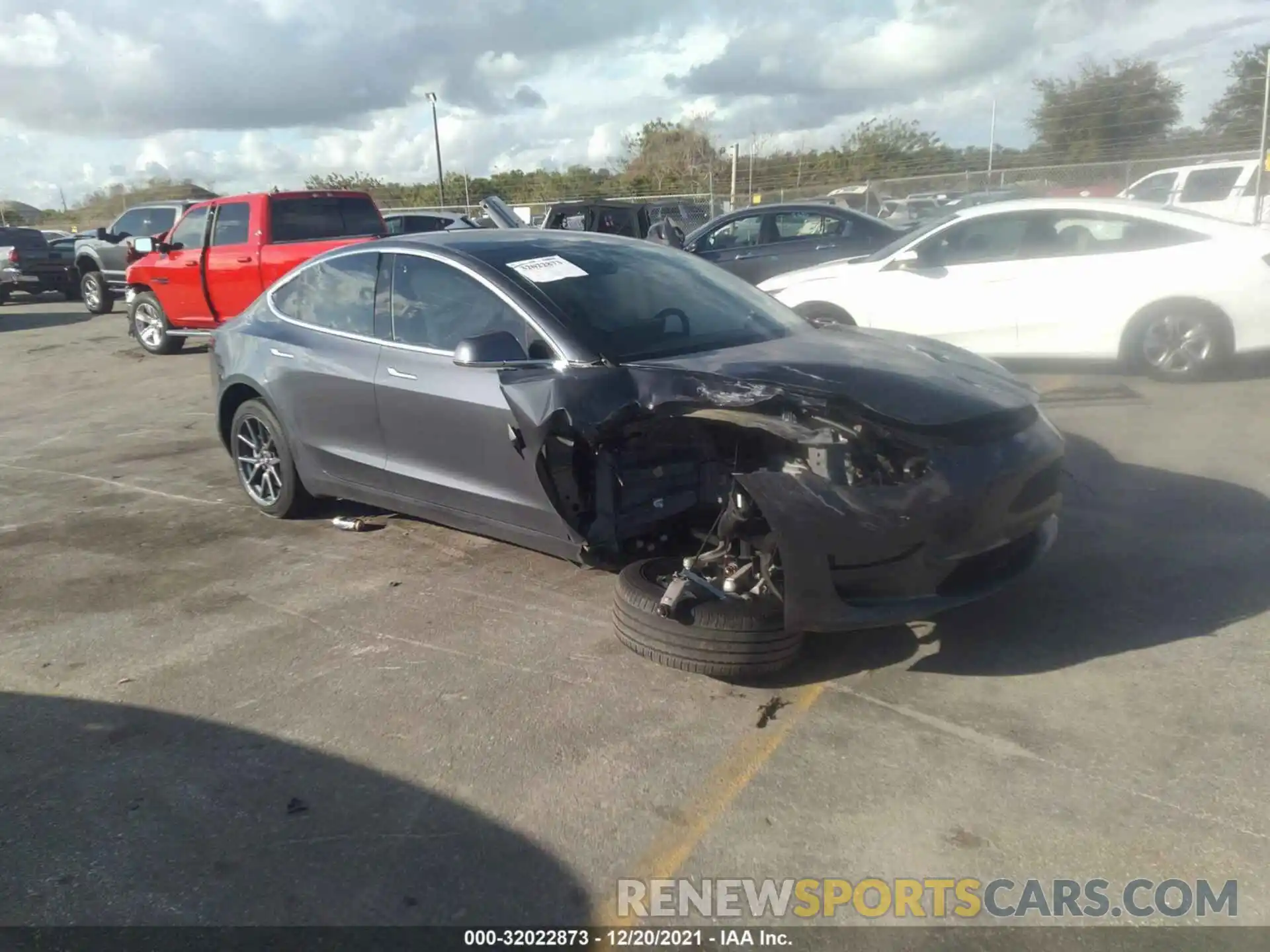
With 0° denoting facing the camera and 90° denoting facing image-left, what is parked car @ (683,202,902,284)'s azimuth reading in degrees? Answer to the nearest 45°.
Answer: approximately 90°

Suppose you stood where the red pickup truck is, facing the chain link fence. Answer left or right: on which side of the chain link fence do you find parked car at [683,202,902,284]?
right

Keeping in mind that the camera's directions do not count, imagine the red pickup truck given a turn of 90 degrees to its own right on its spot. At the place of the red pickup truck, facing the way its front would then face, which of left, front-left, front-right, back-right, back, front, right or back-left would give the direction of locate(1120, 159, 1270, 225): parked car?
front-right

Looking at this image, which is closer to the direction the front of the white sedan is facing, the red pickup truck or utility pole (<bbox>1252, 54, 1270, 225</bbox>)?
the red pickup truck

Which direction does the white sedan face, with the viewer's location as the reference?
facing to the left of the viewer

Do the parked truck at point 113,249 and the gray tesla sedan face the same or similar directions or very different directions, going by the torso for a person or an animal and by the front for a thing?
very different directions

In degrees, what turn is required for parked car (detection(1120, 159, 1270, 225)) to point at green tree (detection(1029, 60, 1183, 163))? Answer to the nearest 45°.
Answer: approximately 90° to its right

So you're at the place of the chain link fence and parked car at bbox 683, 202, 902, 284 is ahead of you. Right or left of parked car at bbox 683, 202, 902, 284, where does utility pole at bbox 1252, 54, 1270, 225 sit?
left

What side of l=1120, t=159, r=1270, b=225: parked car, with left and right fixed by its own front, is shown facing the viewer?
left

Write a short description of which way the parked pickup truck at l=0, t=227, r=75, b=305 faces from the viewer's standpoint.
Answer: facing away from the viewer and to the left of the viewer

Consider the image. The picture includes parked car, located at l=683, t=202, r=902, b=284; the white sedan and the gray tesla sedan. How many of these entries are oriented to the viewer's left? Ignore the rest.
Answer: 2

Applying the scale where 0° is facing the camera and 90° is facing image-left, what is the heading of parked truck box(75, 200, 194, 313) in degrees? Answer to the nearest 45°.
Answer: approximately 135°
